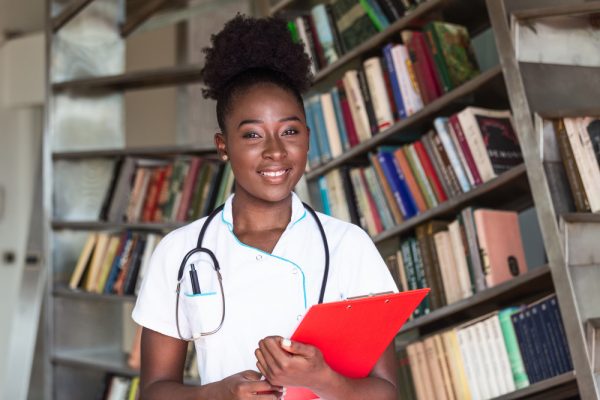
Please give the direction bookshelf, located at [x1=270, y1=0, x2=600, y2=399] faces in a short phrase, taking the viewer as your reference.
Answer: facing the viewer and to the left of the viewer

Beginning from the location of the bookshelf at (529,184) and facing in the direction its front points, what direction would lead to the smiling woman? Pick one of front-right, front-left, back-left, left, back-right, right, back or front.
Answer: front

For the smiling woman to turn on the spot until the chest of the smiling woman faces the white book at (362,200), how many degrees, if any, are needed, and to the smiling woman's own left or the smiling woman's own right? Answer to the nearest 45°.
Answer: approximately 180°

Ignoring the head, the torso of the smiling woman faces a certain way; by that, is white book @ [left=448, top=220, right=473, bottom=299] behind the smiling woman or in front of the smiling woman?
behind

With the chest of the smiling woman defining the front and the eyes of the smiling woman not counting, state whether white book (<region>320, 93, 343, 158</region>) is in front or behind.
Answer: behind

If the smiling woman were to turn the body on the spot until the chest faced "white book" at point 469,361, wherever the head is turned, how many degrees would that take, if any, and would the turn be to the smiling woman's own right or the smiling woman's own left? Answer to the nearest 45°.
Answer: approximately 135° to the smiling woman's own left

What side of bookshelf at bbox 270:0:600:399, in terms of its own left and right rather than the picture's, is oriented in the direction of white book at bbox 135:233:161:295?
right

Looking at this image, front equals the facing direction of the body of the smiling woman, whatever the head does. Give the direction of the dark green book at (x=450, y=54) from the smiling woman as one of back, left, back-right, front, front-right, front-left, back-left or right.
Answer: back-left

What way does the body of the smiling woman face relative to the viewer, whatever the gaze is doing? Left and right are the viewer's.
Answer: facing the viewer

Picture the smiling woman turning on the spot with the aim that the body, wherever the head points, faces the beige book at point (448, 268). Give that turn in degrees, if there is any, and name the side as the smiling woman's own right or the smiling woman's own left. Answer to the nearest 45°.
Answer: approximately 135° to the smiling woman's own left

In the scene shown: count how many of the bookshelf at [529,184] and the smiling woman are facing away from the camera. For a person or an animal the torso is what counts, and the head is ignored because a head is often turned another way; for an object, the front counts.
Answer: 0

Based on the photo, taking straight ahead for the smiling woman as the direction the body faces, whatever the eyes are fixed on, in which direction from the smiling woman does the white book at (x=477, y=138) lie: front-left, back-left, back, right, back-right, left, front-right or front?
back-left
